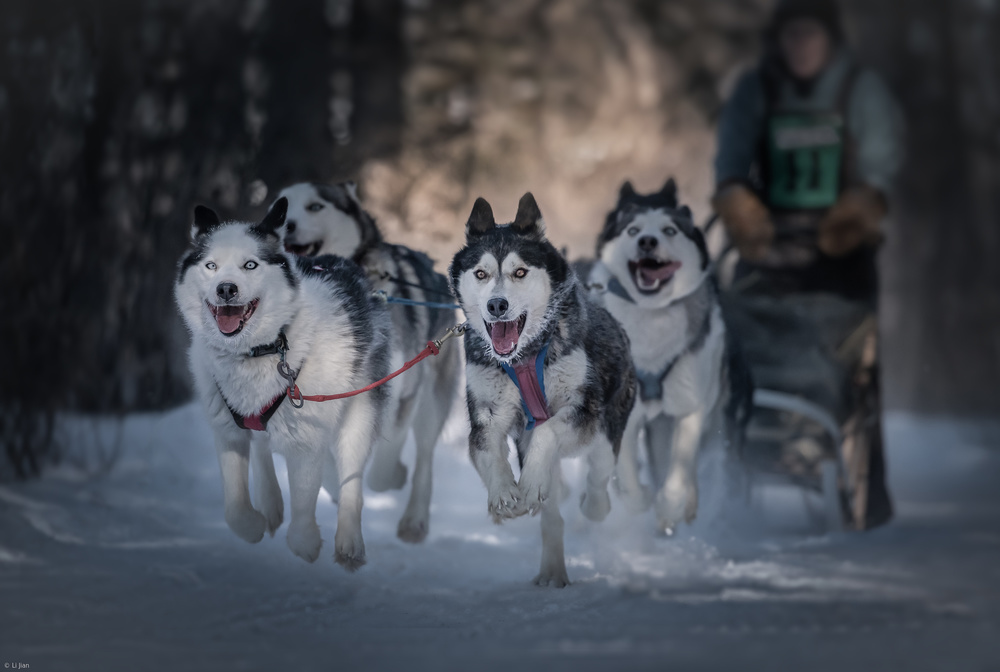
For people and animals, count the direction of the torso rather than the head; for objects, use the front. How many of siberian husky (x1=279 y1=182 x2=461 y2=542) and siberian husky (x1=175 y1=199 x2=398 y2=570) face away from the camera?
0

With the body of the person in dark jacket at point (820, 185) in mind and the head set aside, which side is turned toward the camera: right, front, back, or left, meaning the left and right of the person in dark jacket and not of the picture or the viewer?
front

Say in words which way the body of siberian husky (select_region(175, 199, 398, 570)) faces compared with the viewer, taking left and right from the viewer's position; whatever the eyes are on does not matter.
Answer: facing the viewer and to the left of the viewer

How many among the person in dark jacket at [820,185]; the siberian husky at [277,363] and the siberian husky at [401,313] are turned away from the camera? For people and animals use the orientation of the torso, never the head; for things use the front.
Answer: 0

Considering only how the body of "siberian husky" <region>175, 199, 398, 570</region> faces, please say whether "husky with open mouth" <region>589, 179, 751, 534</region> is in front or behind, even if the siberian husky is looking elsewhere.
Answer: behind

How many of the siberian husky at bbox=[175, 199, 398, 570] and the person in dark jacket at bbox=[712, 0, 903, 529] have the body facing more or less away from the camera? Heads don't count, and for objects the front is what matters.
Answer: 0

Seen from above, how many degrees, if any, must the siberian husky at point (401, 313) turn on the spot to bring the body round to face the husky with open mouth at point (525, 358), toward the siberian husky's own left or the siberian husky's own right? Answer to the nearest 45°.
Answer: approximately 45° to the siberian husky's own left

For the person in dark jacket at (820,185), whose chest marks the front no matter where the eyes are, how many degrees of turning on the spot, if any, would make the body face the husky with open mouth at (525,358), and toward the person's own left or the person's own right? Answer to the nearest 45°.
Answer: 0° — they already face it

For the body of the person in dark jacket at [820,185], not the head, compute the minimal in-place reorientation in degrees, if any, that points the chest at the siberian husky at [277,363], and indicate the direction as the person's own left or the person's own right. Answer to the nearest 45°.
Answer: approximately 45° to the person's own right
